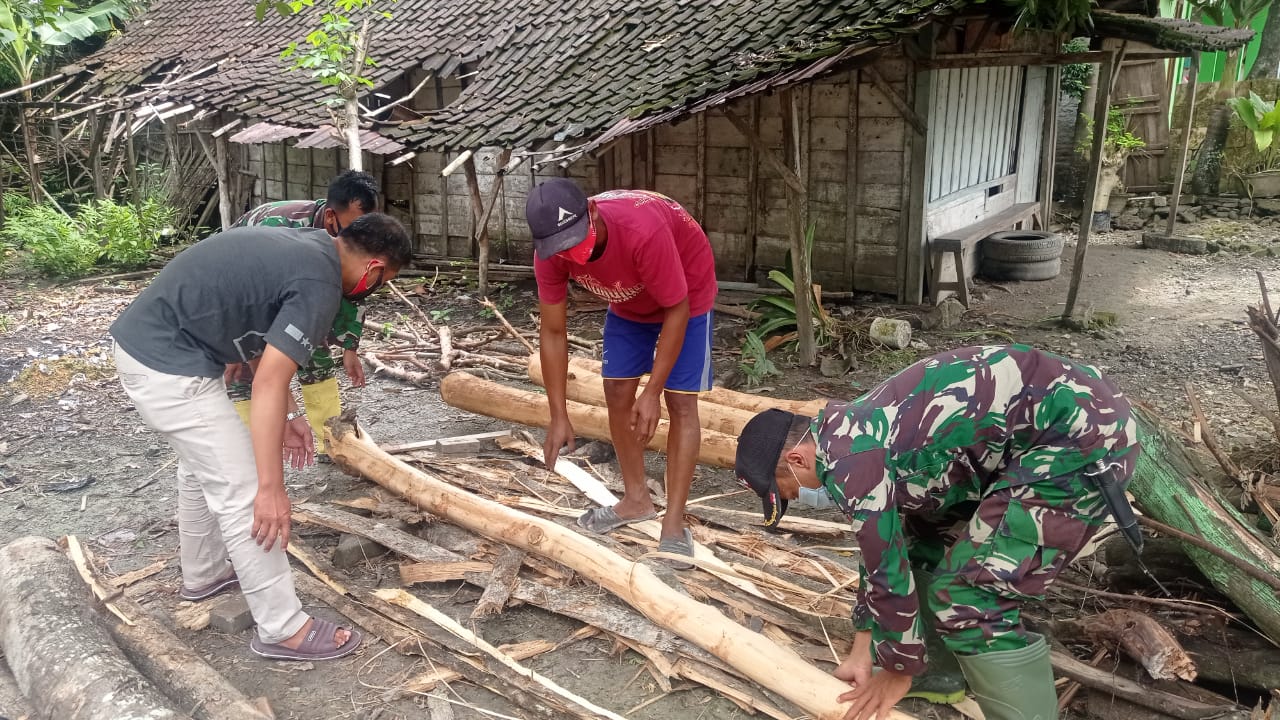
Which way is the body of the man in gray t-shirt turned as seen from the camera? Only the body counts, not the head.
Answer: to the viewer's right

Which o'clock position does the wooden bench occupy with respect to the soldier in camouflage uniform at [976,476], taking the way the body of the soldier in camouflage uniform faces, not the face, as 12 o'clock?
The wooden bench is roughly at 3 o'clock from the soldier in camouflage uniform.

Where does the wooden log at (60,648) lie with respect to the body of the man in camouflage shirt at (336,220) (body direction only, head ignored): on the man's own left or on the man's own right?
on the man's own right

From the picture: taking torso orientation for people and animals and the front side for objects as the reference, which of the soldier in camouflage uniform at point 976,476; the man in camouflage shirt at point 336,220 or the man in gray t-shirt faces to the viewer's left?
the soldier in camouflage uniform

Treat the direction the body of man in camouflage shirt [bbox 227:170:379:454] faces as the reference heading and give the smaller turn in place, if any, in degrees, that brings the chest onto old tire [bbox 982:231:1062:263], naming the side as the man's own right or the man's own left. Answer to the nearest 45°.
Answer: approximately 45° to the man's own left

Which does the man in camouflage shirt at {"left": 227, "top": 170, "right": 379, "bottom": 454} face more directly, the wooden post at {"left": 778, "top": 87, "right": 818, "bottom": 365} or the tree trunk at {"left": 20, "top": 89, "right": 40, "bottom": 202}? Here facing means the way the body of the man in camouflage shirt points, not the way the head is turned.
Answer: the wooden post

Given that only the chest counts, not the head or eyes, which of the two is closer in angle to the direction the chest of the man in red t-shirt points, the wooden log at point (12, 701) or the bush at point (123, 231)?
the wooden log

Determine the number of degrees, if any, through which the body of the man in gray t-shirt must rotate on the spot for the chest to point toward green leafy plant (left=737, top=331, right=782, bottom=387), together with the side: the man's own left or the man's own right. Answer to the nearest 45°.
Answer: approximately 45° to the man's own left

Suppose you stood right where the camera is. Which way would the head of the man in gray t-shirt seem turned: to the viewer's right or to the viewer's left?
to the viewer's right

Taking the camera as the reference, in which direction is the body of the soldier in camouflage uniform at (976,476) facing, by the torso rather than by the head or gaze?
to the viewer's left
